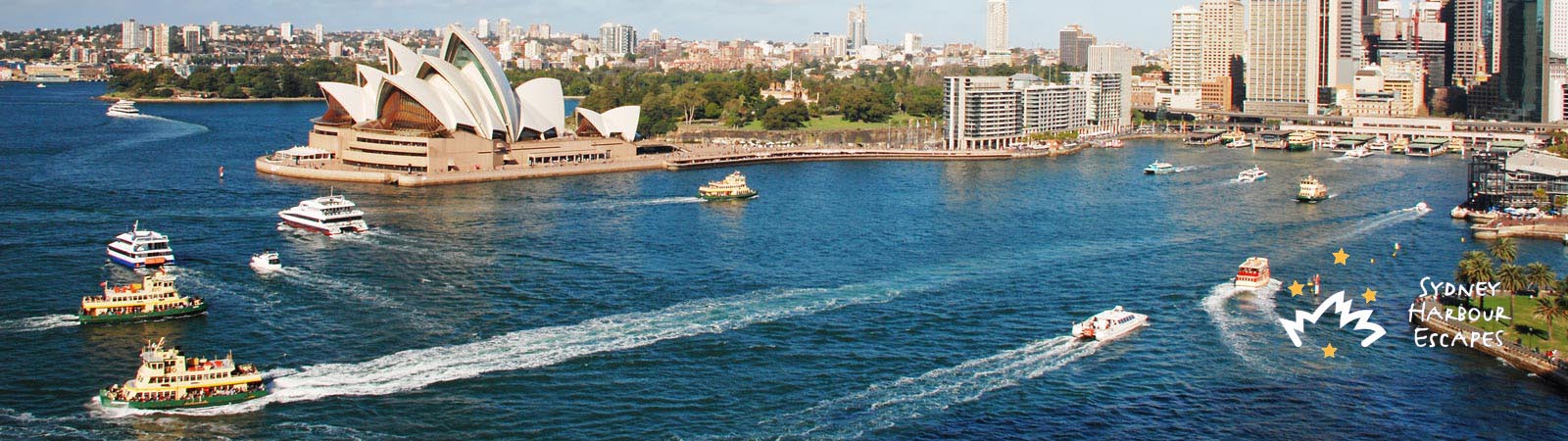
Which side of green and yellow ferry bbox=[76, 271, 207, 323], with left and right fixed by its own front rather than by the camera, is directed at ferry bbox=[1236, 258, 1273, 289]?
front

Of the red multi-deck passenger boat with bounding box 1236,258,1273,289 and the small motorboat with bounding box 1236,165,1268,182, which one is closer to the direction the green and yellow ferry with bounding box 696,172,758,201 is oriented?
the small motorboat

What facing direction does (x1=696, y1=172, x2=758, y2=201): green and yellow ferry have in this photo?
to the viewer's right

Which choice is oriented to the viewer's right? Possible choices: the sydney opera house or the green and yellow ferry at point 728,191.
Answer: the green and yellow ferry

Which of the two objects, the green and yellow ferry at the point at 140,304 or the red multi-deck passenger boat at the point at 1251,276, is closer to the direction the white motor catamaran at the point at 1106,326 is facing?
the red multi-deck passenger boat

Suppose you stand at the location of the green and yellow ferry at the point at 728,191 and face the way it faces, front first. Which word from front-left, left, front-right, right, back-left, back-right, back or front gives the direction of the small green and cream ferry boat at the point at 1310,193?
front

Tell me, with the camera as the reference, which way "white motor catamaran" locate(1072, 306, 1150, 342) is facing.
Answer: facing away from the viewer and to the right of the viewer

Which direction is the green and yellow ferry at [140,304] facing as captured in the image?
to the viewer's right

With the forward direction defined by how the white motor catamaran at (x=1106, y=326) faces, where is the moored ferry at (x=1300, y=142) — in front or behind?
in front

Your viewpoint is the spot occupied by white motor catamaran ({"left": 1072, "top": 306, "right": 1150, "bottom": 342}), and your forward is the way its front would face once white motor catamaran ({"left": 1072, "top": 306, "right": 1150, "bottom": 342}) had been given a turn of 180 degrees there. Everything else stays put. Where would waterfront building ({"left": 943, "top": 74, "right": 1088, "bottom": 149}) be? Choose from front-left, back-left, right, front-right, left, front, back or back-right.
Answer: back-right

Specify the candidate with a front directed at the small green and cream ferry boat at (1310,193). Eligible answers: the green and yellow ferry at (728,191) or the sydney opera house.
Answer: the green and yellow ferry
